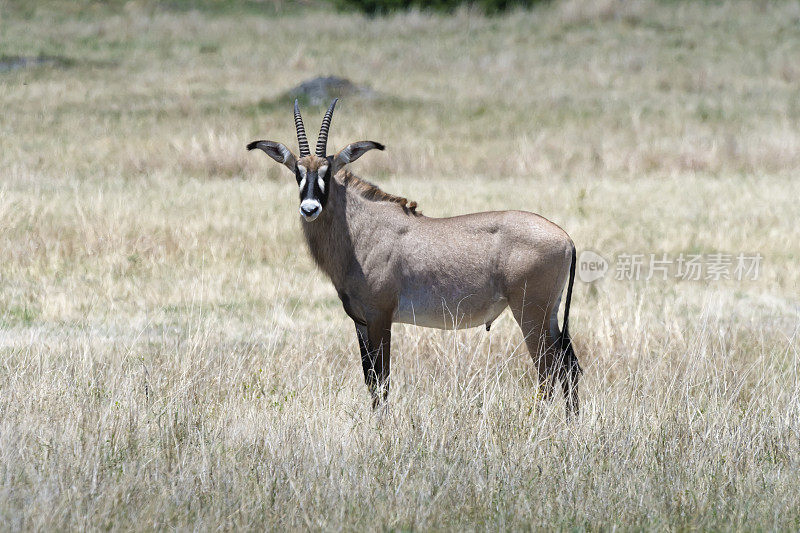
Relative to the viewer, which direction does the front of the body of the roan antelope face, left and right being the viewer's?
facing to the left of the viewer

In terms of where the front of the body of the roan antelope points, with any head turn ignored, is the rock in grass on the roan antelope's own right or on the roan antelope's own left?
on the roan antelope's own right
